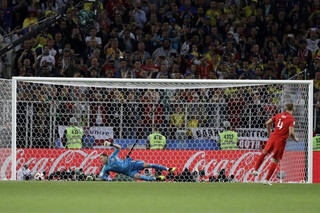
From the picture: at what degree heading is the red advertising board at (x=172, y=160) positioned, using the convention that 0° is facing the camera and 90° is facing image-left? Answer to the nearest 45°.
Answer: approximately 0°

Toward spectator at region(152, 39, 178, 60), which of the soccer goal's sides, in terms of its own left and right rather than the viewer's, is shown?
back

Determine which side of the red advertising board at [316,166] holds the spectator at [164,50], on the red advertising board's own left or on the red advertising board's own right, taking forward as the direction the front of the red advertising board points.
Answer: on the red advertising board's own right

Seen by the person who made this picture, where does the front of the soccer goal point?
facing the viewer

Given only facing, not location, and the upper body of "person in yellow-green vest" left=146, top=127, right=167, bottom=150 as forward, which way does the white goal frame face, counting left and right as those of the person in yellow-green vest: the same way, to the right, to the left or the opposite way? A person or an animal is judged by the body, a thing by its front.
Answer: the opposite way

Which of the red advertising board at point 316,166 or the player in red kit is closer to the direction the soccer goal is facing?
the player in red kit

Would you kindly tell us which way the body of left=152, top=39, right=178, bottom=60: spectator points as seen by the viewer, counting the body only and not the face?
toward the camera

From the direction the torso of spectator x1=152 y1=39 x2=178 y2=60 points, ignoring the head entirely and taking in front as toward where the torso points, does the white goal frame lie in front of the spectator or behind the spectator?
in front

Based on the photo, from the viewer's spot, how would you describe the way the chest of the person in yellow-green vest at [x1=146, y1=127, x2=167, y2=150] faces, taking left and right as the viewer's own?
facing away from the viewer

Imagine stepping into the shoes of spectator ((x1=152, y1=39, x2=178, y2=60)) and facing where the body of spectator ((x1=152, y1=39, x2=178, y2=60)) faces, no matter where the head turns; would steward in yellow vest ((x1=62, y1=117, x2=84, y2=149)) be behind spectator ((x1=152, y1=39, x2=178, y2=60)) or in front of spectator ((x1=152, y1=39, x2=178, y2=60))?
in front
